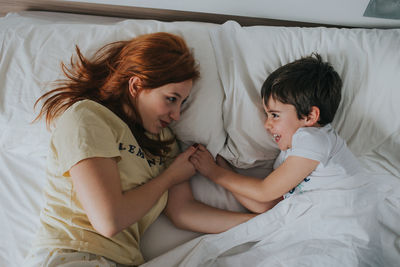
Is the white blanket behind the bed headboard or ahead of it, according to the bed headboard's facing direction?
ahead

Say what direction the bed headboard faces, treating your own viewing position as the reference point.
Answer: facing the viewer

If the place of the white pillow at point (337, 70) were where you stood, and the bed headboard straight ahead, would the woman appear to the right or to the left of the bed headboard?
left

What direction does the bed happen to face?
toward the camera

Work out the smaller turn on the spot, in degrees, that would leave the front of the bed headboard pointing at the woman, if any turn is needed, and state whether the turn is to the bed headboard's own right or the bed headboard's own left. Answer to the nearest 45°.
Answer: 0° — it already faces them
